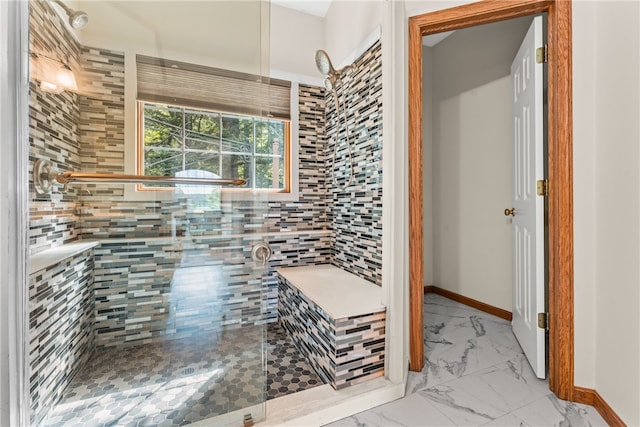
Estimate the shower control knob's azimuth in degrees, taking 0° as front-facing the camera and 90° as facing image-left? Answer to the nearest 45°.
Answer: approximately 0°

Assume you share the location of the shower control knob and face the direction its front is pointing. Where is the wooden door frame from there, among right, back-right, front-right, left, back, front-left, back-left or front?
left

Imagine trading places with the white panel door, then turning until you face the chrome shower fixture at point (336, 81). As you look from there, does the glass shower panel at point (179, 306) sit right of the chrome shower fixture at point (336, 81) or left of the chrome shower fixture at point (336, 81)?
left

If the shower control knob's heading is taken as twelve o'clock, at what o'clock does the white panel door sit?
The white panel door is roughly at 9 o'clock from the shower control knob.
